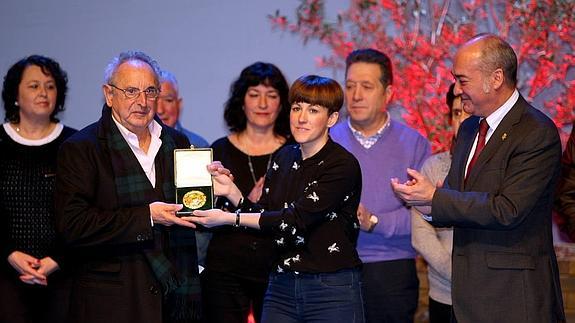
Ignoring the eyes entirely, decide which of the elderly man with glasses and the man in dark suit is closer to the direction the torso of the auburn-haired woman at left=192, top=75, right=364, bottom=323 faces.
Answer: the elderly man with glasses

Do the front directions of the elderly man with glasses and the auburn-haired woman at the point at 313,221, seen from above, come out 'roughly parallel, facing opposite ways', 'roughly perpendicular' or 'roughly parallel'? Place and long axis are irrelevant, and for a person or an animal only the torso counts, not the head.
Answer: roughly perpendicular

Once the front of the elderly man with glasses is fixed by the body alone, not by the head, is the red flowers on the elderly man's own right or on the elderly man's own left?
on the elderly man's own left

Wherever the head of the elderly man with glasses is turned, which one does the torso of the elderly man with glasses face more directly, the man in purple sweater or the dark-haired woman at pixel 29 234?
the man in purple sweater

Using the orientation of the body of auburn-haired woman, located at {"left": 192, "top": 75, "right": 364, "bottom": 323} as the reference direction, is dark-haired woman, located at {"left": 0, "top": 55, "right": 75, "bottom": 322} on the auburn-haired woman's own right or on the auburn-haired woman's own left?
on the auburn-haired woman's own right

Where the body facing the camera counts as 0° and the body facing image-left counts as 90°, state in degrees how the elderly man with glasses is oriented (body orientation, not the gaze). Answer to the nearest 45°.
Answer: approximately 315°

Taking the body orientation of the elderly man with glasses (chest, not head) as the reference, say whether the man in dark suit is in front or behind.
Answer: in front

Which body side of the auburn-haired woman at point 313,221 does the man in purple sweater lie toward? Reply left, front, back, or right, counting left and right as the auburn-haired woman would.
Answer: back

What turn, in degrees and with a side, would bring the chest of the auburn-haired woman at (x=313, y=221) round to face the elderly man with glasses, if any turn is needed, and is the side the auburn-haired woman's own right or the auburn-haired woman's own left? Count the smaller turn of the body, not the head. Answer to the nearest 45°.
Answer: approximately 45° to the auburn-haired woman's own right

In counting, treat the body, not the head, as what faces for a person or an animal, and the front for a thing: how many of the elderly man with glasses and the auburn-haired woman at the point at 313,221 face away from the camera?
0

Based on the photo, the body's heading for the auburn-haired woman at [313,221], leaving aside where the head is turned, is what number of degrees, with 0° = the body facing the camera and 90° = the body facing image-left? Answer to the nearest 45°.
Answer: approximately 45°
